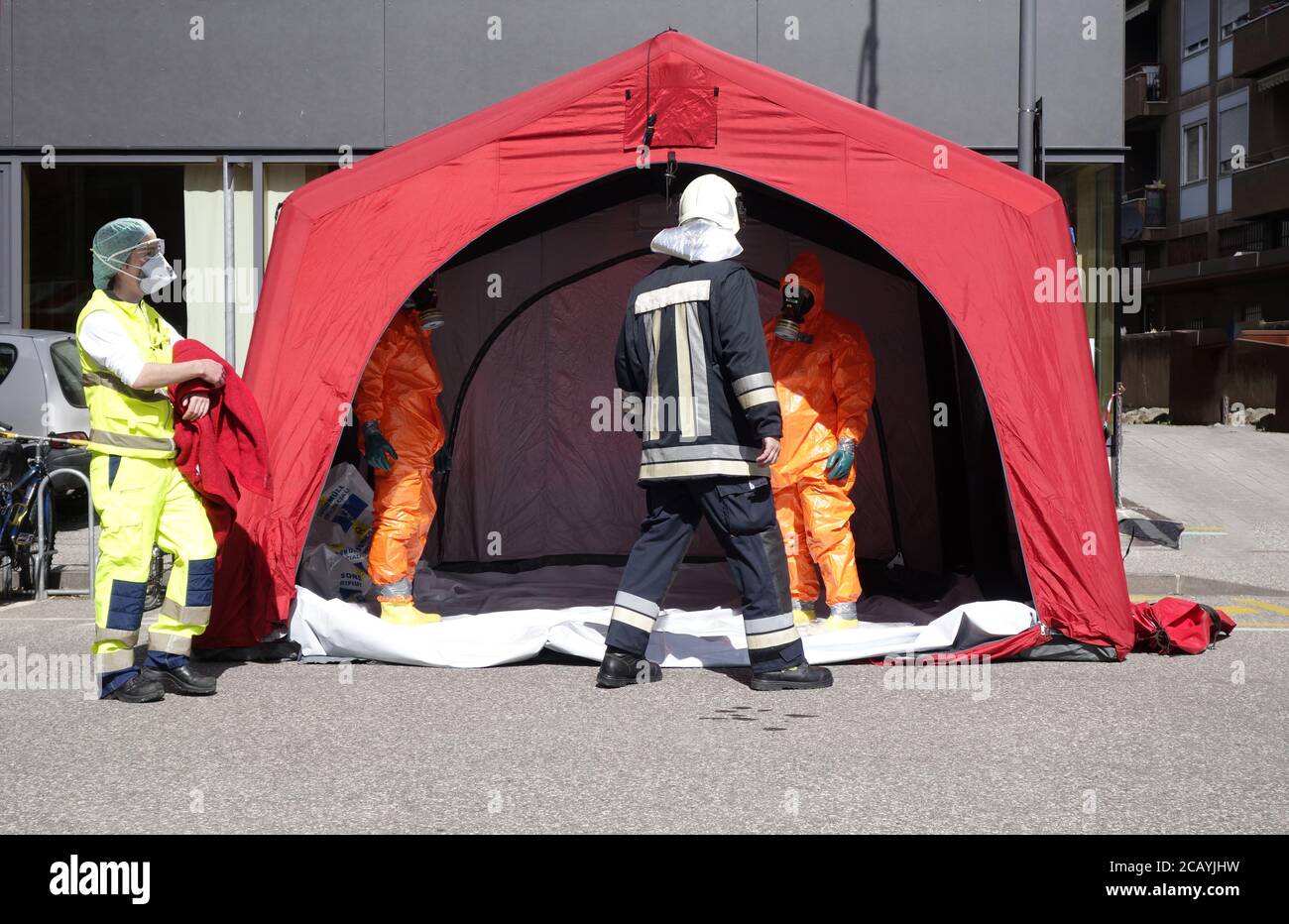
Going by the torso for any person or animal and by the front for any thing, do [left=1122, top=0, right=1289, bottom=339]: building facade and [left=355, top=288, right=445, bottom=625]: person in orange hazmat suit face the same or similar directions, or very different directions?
very different directions

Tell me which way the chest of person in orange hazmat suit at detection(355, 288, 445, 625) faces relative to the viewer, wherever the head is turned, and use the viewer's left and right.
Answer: facing to the right of the viewer

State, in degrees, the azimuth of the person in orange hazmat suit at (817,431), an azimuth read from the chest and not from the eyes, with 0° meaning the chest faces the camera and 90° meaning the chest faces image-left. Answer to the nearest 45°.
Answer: approximately 45°

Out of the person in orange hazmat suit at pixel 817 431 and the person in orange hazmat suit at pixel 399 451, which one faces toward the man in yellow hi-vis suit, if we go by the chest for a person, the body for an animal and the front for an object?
the person in orange hazmat suit at pixel 817 431

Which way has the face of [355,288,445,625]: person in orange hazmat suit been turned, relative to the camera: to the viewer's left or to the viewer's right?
to the viewer's right

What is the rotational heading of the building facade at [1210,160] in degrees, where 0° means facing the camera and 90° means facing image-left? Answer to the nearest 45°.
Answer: approximately 45°

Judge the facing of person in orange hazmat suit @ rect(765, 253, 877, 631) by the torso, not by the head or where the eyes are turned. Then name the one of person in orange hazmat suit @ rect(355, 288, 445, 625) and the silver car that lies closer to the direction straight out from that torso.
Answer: the person in orange hazmat suit
